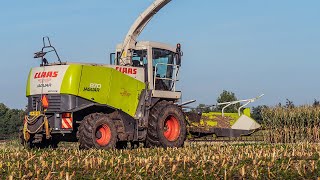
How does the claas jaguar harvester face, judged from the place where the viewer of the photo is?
facing away from the viewer and to the right of the viewer
